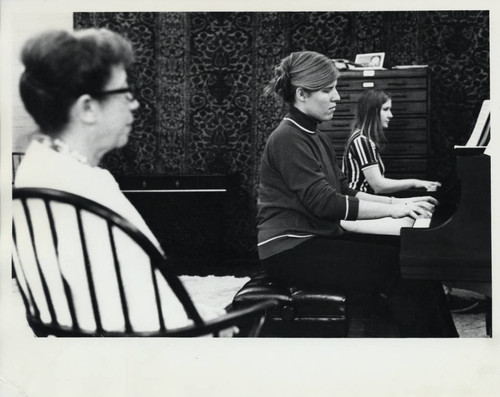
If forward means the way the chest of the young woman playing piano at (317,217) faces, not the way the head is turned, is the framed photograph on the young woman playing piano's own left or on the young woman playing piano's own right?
on the young woman playing piano's own left

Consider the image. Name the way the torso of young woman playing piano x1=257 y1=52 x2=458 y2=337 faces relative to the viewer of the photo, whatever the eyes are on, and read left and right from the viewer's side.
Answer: facing to the right of the viewer

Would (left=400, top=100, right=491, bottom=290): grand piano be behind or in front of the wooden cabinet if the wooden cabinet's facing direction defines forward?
in front

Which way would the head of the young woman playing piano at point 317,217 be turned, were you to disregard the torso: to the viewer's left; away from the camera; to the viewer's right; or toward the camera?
to the viewer's right

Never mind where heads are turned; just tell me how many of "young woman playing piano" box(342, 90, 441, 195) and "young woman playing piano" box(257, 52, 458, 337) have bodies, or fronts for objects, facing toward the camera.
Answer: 0

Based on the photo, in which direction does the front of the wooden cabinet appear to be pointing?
toward the camera

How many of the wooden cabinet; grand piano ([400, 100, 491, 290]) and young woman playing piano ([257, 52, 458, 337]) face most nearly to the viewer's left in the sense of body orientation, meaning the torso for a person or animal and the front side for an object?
1

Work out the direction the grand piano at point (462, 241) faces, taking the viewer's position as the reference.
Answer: facing to the left of the viewer

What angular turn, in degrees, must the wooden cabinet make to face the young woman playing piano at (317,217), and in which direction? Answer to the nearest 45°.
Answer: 0° — it already faces them

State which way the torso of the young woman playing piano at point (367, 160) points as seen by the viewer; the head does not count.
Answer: to the viewer's right

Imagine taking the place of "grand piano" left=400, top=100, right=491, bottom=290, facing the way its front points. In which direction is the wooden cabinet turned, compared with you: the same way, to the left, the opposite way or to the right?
to the left

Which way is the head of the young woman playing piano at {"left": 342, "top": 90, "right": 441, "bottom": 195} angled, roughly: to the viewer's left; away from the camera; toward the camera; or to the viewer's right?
to the viewer's right
